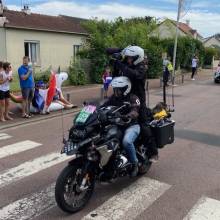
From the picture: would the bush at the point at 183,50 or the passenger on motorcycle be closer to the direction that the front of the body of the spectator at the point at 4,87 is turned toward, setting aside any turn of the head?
the passenger on motorcycle

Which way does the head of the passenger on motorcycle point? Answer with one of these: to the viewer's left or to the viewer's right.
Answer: to the viewer's left

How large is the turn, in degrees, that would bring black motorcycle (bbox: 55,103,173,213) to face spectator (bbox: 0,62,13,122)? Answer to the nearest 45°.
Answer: approximately 90° to its right

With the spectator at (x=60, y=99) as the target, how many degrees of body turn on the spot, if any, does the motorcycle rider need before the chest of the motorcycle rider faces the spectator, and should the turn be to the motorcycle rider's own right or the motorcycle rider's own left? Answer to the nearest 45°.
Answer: approximately 135° to the motorcycle rider's own right

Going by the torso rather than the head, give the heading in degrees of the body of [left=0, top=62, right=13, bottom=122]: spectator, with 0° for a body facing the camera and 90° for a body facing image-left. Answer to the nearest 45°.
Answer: approximately 315°

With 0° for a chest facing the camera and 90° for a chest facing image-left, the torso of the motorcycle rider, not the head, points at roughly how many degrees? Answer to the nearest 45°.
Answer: approximately 45°

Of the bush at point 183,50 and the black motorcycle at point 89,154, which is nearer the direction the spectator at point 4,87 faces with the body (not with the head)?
the black motorcycle

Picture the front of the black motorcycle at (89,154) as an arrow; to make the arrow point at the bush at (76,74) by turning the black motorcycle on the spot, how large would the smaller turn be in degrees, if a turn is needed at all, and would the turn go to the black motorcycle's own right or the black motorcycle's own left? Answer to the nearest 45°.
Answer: approximately 135° to the black motorcycle's own right

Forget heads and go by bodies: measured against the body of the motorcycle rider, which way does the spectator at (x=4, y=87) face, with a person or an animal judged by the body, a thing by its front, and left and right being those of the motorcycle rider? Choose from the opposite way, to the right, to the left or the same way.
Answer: to the left

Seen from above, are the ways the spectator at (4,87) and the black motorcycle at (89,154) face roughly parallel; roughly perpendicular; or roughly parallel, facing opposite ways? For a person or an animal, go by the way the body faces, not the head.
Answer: roughly perpendicular

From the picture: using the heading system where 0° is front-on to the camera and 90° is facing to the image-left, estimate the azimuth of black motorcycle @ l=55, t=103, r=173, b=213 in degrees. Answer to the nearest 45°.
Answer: approximately 45°
